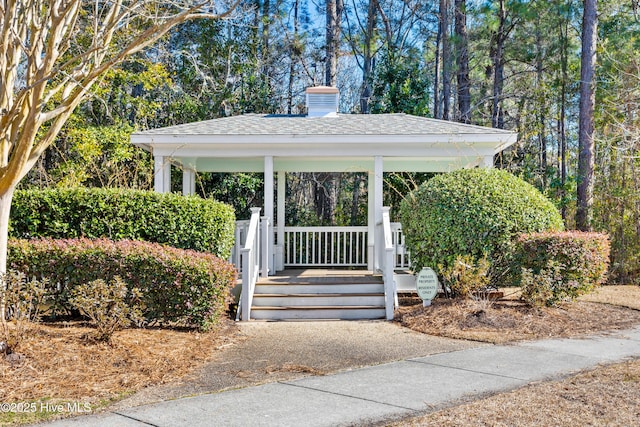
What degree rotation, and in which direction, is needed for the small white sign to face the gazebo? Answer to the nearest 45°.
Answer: approximately 135° to its right

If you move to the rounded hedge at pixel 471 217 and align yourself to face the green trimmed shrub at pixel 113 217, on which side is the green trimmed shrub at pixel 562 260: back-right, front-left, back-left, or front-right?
back-left

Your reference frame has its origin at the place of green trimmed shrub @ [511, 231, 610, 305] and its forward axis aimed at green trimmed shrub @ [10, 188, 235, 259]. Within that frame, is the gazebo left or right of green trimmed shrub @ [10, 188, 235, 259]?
right

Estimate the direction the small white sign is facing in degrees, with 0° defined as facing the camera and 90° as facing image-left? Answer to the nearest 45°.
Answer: approximately 0°

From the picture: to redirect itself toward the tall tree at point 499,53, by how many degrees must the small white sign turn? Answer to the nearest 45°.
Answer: approximately 180°

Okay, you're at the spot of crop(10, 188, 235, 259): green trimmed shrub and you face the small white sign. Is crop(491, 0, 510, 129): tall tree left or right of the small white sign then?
left

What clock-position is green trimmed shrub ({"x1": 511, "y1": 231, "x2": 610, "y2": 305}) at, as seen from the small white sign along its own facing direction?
The green trimmed shrub is roughly at 9 o'clock from the small white sign.

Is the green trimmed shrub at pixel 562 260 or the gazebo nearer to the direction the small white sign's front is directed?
the green trimmed shrub

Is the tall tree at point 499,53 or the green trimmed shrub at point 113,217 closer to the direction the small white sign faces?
the green trimmed shrub
